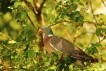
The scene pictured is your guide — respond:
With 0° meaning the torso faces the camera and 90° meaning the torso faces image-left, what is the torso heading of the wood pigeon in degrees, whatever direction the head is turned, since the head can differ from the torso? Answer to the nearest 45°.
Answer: approximately 90°

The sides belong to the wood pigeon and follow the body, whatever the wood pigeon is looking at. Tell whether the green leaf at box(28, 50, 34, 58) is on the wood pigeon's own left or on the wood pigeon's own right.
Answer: on the wood pigeon's own left
